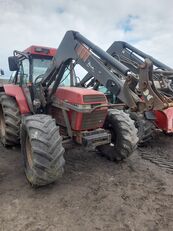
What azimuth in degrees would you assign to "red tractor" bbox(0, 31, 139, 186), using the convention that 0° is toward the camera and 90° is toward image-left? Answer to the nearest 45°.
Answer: approximately 315°

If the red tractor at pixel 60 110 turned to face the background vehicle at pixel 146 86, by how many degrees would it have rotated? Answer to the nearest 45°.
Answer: approximately 90° to its left
